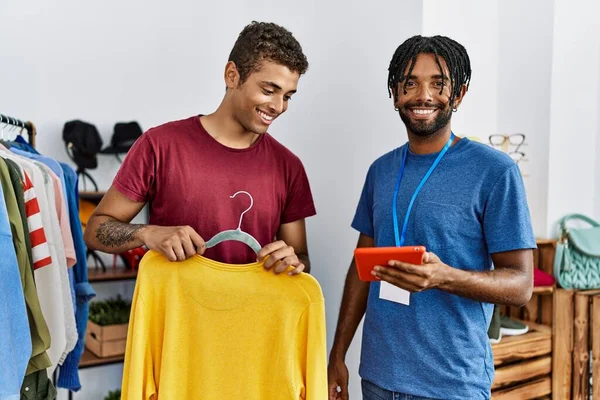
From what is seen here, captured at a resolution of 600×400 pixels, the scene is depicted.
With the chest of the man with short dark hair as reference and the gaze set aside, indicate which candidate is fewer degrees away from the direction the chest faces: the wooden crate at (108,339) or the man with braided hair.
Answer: the man with braided hair

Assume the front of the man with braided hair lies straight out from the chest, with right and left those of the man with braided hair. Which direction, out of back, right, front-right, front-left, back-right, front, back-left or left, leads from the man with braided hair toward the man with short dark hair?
front-right

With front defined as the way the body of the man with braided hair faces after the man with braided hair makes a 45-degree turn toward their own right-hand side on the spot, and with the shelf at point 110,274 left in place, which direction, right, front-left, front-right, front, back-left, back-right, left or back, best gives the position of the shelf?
front-right

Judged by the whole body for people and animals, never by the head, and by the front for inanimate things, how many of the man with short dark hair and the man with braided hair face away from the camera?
0

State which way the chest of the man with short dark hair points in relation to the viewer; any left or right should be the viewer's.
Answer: facing the viewer and to the right of the viewer

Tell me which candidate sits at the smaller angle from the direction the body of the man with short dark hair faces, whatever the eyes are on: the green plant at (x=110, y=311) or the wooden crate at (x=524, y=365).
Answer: the wooden crate

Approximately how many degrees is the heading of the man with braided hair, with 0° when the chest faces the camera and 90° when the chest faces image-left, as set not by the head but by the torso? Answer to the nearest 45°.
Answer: approximately 45°

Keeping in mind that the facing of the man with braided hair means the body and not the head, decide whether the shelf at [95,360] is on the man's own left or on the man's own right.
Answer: on the man's own right

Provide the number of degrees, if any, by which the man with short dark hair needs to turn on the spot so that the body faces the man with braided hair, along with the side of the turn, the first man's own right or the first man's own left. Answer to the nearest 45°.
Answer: approximately 45° to the first man's own left

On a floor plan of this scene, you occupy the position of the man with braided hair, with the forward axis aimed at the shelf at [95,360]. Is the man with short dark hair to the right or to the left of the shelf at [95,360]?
left

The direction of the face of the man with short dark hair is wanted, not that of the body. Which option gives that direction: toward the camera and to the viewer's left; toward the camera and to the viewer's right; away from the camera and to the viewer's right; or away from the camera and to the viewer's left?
toward the camera and to the viewer's right

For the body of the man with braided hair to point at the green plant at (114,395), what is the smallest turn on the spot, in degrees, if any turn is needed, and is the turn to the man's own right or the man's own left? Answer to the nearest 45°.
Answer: approximately 90° to the man's own right

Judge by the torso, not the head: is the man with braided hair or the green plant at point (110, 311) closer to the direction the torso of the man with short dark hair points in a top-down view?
the man with braided hair
